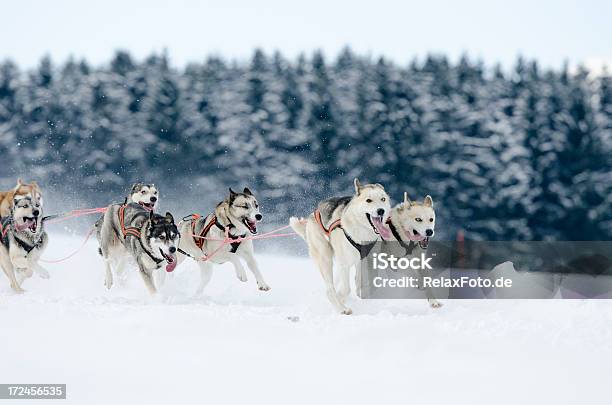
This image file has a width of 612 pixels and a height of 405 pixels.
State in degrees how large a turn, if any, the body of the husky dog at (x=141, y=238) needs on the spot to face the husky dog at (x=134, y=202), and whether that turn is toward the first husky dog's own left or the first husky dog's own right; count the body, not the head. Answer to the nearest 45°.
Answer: approximately 135° to the first husky dog's own left

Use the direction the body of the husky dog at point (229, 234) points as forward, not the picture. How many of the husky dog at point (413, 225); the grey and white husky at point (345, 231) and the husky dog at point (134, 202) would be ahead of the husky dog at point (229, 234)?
2

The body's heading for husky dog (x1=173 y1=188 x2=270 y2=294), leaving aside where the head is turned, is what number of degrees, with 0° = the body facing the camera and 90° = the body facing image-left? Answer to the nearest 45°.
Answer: approximately 315°

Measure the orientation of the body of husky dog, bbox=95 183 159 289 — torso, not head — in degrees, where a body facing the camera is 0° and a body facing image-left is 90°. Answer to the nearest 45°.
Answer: approximately 315°

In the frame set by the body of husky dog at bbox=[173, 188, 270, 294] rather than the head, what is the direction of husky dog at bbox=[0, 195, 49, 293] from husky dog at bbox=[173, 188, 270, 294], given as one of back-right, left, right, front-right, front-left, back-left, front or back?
back-right

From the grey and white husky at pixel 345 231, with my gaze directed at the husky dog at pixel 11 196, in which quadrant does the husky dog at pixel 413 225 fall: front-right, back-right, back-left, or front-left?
back-right

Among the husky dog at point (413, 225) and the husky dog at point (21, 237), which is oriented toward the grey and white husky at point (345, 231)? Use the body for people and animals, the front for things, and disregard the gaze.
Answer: the husky dog at point (21, 237)

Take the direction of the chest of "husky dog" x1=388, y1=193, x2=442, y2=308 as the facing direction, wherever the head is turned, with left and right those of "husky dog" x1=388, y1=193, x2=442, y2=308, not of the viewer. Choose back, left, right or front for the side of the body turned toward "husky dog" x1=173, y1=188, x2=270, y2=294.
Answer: back

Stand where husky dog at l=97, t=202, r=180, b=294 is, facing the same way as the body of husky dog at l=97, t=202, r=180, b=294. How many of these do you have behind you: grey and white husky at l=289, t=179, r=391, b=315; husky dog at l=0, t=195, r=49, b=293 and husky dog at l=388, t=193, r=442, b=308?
1

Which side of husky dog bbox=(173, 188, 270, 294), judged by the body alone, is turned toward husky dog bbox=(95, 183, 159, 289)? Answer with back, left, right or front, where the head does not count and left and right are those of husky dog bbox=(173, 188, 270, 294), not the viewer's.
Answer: back

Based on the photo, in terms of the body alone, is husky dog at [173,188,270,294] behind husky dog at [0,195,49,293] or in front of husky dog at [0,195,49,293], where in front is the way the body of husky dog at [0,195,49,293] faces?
in front

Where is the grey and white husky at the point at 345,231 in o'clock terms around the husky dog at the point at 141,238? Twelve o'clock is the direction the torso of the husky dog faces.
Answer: The grey and white husky is roughly at 12 o'clock from the husky dog.

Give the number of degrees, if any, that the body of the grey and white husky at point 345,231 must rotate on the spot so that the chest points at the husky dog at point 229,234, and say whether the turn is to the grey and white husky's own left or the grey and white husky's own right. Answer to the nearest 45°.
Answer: approximately 180°

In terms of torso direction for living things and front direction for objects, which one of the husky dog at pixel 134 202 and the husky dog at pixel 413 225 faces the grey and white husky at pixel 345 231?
the husky dog at pixel 134 202

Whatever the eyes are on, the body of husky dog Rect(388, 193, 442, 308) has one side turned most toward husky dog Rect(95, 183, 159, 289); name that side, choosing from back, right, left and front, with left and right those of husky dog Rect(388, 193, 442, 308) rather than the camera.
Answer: back

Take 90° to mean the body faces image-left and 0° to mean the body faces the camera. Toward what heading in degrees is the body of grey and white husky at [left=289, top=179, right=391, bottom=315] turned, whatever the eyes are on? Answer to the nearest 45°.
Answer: approximately 315°

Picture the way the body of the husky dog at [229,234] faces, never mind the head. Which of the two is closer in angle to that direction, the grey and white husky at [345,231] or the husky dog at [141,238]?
the grey and white husky
